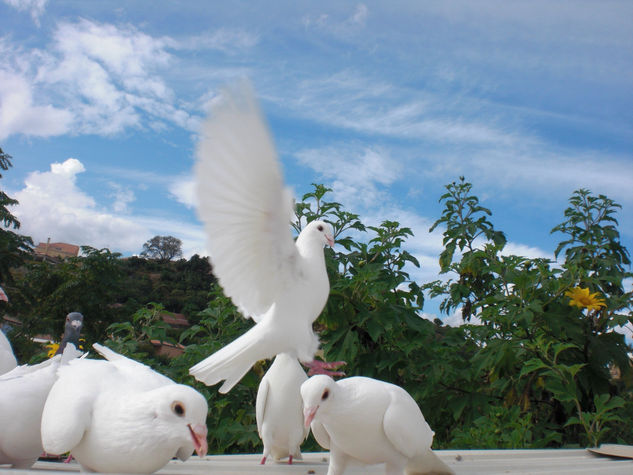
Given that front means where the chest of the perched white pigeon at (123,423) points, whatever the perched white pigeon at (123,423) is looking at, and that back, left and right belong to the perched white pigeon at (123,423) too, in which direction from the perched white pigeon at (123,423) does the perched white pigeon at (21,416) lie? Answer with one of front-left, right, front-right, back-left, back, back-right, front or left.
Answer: back
